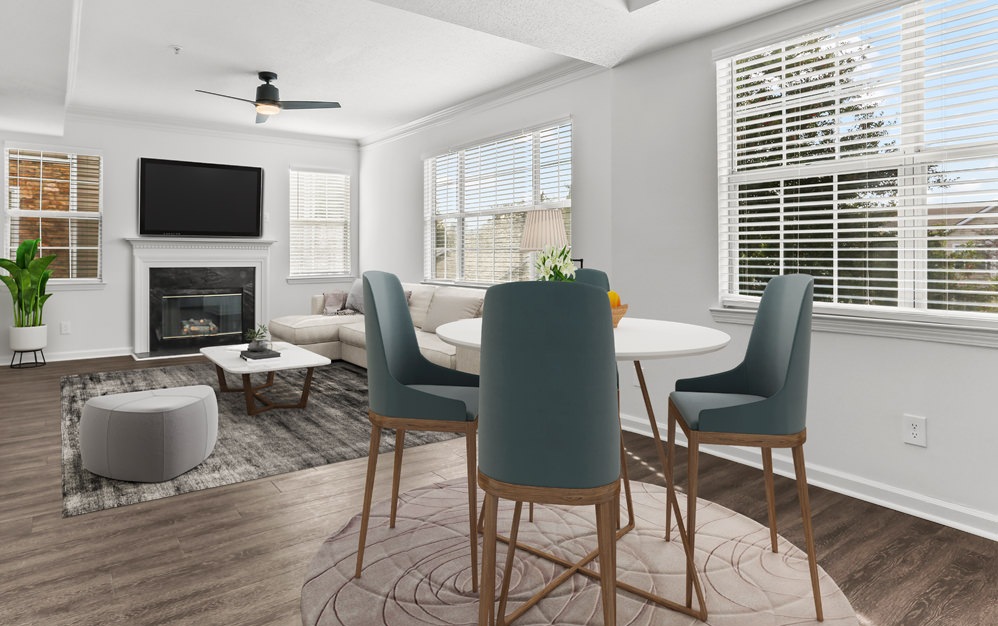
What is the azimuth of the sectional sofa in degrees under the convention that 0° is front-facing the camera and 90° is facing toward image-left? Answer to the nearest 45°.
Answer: approximately 45°

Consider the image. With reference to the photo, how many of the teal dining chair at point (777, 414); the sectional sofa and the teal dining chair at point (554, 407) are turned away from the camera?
1

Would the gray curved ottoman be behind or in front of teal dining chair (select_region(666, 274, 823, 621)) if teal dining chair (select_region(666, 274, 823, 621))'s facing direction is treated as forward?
in front

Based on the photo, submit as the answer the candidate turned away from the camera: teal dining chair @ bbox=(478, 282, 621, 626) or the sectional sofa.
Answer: the teal dining chair

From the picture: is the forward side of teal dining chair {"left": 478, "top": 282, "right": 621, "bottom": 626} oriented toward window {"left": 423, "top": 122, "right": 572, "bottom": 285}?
yes

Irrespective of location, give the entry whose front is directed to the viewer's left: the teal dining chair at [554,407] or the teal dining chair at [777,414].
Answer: the teal dining chair at [777,414]

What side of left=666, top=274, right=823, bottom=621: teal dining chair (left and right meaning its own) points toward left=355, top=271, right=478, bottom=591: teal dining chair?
front

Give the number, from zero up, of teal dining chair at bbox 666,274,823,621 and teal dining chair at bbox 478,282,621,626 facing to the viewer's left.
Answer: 1

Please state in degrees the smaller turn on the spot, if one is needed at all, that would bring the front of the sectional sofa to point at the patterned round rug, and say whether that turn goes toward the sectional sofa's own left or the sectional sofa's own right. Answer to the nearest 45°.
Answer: approximately 45° to the sectional sofa's own left

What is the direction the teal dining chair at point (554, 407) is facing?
away from the camera

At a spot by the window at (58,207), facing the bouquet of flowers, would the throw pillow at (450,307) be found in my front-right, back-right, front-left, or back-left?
front-left

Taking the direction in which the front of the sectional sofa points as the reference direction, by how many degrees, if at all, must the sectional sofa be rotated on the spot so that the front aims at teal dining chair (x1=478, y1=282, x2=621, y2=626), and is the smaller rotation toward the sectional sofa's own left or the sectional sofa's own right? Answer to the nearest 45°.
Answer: approximately 45° to the sectional sofa's own left

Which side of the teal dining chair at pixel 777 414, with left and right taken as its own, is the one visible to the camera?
left

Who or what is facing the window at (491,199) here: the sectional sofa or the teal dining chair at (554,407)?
the teal dining chair

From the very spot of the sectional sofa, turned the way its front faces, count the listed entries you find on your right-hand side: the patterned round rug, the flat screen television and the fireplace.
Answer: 2

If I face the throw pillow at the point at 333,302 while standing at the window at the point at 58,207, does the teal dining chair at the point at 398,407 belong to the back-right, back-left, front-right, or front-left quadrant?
front-right

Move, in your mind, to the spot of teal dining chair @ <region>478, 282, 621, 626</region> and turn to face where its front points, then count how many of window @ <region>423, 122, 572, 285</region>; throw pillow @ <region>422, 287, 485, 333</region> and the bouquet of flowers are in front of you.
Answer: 3

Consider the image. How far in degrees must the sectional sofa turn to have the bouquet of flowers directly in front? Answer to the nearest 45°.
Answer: approximately 45° to its left
